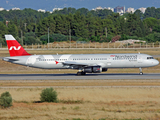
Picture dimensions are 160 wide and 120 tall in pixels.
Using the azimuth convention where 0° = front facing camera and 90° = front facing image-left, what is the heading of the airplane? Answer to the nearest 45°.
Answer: approximately 270°
